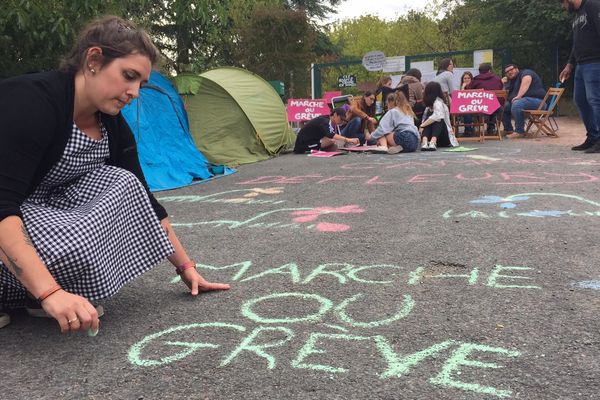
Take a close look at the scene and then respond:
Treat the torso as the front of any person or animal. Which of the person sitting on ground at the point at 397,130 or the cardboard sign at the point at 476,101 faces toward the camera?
the cardboard sign

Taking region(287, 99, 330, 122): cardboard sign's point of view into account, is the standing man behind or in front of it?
in front

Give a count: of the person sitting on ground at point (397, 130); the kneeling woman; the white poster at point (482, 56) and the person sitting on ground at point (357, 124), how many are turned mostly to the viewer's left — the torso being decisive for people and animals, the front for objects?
1

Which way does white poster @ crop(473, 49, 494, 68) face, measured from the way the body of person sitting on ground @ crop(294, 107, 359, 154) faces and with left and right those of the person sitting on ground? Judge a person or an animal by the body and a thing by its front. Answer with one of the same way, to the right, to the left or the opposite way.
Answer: to the right

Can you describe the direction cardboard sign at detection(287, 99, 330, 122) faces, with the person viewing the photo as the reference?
facing the viewer

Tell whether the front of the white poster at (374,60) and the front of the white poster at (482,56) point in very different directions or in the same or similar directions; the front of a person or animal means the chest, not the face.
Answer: same or similar directions

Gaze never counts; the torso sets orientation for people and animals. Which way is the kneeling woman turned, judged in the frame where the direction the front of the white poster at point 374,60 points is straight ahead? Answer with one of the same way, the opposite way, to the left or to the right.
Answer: to the left

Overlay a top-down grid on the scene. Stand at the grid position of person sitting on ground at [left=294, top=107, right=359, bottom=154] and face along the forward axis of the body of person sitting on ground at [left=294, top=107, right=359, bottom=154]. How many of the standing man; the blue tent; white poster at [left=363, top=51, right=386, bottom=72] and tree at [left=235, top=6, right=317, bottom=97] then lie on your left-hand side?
2

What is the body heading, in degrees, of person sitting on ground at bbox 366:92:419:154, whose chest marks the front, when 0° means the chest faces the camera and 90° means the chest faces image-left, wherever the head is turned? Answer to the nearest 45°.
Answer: approximately 90°

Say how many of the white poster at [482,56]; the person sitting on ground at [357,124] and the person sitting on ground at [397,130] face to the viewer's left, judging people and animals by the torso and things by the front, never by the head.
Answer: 1

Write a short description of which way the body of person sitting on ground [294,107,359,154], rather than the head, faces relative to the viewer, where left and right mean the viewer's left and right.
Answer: facing to the right of the viewer

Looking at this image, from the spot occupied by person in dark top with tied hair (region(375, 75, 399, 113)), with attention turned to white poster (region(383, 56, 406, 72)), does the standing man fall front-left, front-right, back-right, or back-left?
back-right

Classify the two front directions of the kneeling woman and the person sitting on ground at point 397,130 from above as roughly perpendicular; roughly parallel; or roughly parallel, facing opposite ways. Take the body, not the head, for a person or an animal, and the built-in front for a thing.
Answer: roughly parallel, facing opposite ways

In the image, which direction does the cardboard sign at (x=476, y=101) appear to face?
toward the camera

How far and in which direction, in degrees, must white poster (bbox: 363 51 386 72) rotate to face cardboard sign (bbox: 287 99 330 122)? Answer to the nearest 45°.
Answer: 0° — it already faces it

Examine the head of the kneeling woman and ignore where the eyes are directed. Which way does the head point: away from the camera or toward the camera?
toward the camera
